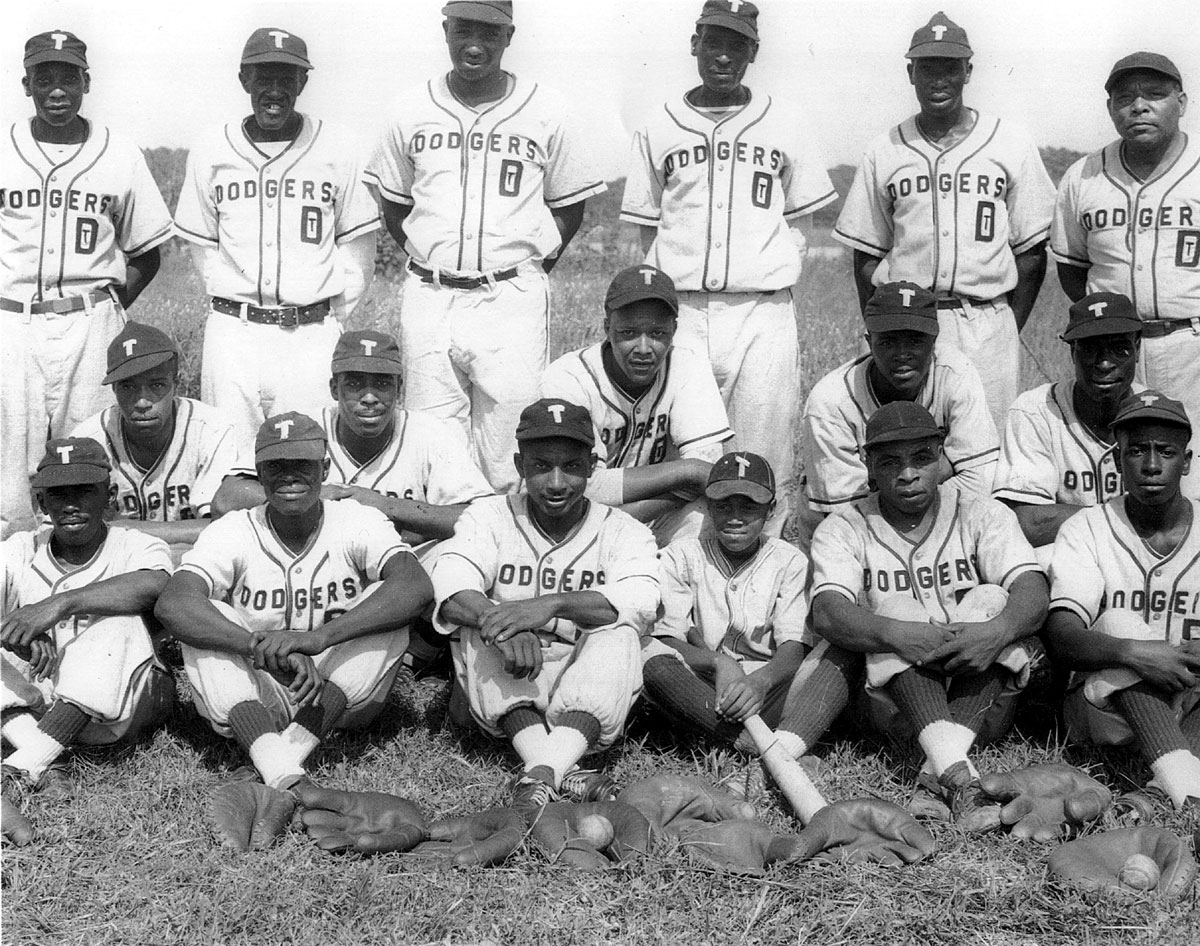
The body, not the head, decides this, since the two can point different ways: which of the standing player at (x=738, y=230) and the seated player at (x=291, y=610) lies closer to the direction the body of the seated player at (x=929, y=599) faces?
the seated player

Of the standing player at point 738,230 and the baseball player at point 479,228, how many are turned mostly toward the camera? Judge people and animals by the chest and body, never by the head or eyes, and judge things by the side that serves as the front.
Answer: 2

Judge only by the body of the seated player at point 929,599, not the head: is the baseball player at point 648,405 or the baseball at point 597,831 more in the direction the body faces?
the baseball

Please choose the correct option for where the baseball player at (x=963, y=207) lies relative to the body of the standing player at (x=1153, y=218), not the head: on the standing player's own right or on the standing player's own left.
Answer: on the standing player's own right

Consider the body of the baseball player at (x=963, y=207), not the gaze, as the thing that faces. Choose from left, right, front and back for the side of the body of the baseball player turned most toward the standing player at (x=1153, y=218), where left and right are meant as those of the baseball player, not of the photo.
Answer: left

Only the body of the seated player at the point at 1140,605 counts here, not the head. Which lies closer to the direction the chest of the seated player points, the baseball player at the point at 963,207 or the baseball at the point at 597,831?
the baseball

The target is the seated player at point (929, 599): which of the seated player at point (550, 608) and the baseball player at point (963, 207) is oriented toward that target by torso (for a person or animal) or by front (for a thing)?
the baseball player

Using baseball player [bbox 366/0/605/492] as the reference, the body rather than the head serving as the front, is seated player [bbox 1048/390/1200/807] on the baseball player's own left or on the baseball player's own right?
on the baseball player's own left

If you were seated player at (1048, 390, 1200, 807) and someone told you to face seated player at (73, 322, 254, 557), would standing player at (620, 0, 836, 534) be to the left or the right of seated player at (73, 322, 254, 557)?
right
